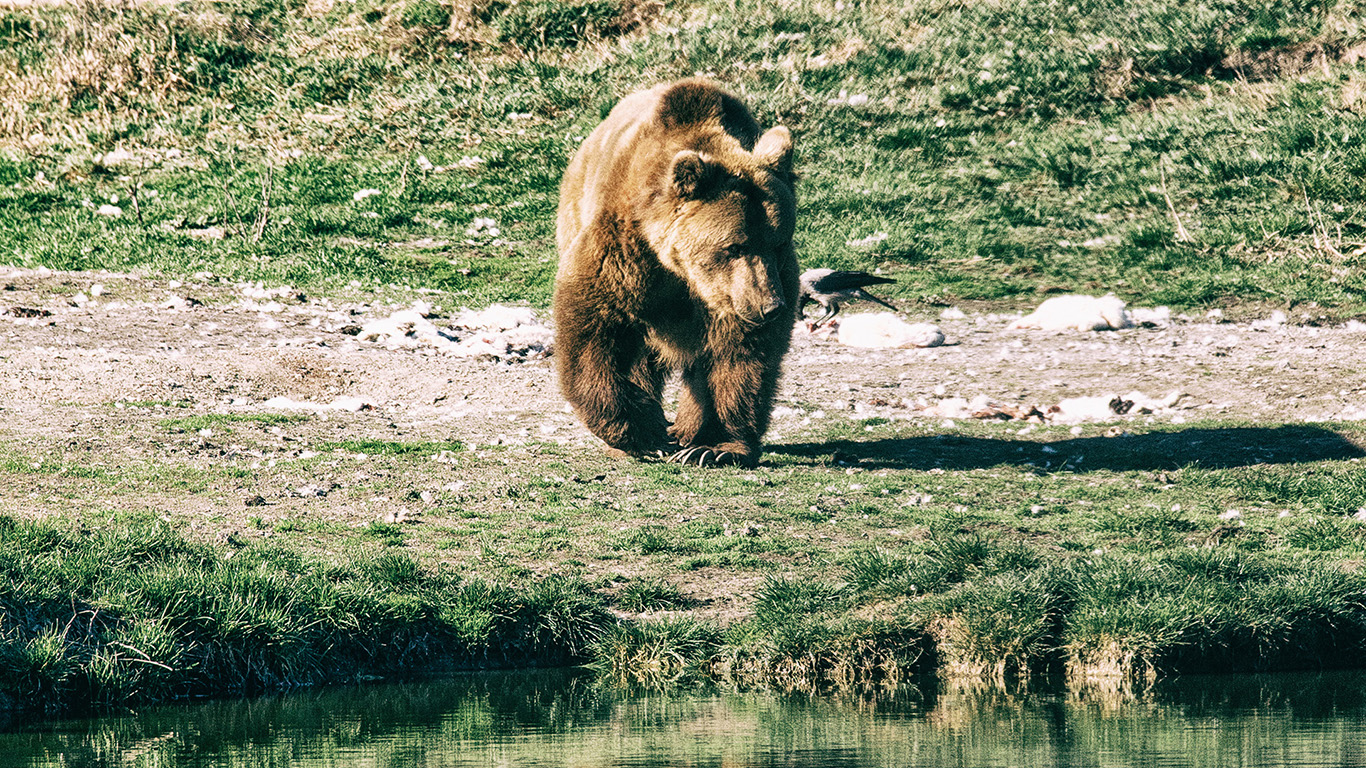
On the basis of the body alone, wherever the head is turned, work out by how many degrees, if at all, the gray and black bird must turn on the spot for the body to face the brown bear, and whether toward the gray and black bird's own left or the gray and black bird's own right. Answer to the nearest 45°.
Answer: approximately 90° to the gray and black bird's own left

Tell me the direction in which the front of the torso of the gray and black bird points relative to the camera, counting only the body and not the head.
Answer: to the viewer's left
